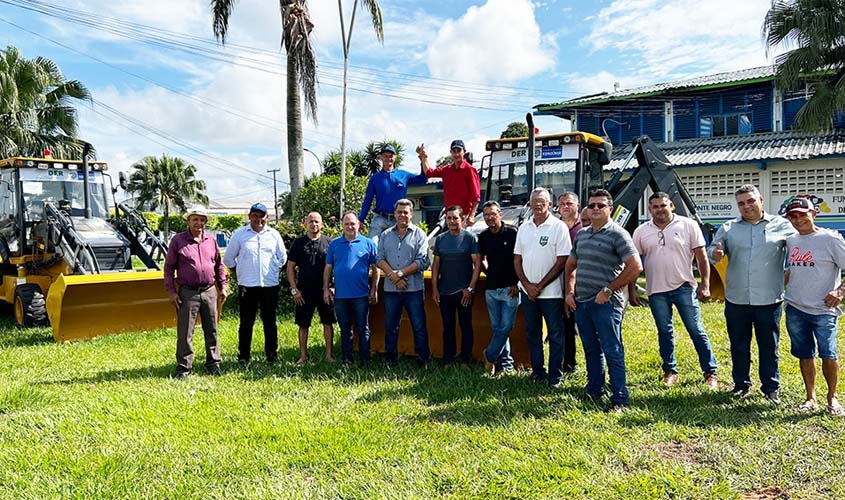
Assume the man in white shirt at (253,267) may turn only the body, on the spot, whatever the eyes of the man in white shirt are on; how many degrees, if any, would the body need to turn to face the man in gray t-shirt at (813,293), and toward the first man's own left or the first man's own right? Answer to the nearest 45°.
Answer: approximately 45° to the first man's own left

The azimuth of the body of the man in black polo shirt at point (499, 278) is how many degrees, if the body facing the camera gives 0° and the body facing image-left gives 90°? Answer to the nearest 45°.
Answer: approximately 0°

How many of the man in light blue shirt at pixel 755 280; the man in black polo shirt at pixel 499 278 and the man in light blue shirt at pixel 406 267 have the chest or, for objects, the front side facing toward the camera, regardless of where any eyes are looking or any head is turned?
3

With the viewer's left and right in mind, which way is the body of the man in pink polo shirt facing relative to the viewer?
facing the viewer

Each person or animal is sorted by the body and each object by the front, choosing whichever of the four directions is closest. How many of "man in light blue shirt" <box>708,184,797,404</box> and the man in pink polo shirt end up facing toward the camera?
2

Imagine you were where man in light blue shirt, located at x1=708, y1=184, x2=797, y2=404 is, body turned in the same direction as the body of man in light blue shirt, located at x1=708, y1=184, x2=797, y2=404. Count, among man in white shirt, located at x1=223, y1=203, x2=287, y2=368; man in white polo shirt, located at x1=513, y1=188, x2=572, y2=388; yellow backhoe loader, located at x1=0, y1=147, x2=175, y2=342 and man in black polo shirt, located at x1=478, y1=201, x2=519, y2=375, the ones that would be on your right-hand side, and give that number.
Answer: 4

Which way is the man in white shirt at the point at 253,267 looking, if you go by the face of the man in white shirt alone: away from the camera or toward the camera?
toward the camera

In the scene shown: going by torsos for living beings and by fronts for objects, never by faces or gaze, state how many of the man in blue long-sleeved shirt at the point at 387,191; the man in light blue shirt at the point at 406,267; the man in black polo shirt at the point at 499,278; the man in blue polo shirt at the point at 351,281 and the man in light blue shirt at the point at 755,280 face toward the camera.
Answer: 5

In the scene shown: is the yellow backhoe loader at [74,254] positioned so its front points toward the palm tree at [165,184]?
no

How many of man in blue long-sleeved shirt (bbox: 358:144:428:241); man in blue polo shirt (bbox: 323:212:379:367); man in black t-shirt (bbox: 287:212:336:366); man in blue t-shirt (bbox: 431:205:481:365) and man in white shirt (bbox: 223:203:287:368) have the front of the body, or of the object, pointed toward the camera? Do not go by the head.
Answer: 5

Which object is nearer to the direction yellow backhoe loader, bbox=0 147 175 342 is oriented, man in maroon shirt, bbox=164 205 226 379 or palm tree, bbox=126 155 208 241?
the man in maroon shirt

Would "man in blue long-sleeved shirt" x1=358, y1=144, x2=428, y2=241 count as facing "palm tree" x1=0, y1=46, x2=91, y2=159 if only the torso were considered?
no

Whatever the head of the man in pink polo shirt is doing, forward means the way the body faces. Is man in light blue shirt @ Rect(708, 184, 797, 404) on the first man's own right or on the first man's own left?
on the first man's own left

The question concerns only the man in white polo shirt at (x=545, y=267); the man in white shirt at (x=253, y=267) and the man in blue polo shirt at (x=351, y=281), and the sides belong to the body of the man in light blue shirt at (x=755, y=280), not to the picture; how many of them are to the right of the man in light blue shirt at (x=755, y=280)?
3

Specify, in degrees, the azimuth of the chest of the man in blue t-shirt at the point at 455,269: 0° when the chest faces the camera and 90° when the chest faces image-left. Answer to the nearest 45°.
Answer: approximately 0°

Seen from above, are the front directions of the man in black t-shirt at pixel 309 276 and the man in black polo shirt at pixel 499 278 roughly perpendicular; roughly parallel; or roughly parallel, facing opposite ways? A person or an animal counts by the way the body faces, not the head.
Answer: roughly parallel

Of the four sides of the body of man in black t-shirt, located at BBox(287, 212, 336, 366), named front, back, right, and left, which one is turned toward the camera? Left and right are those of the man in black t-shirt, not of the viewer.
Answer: front
